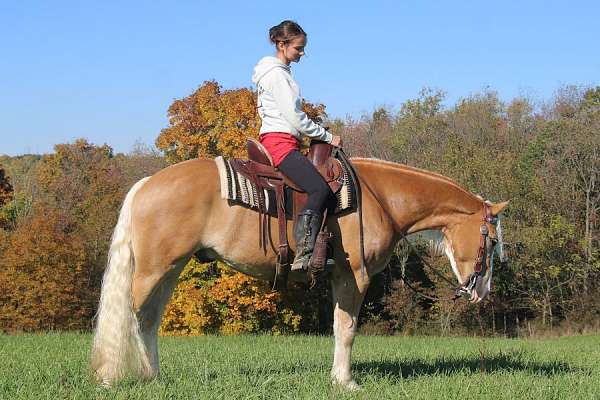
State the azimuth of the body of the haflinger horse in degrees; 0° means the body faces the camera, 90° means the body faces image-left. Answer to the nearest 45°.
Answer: approximately 270°

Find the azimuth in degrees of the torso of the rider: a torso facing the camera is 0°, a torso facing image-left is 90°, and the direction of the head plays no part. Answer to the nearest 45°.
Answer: approximately 270°

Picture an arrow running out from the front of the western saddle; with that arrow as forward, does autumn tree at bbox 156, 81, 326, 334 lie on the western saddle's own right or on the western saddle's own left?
on the western saddle's own left

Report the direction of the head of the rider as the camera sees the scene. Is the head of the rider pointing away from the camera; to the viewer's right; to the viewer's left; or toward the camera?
to the viewer's right

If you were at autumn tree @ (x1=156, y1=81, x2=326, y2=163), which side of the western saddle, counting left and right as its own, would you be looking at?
left

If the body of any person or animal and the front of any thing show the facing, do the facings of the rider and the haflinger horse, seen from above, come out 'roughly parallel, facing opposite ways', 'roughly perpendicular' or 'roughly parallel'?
roughly parallel

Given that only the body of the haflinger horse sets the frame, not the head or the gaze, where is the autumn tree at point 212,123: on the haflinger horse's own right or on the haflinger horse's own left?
on the haflinger horse's own left

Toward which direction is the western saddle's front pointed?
to the viewer's right

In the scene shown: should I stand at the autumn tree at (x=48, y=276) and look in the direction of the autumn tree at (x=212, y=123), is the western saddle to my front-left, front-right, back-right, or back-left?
front-right
